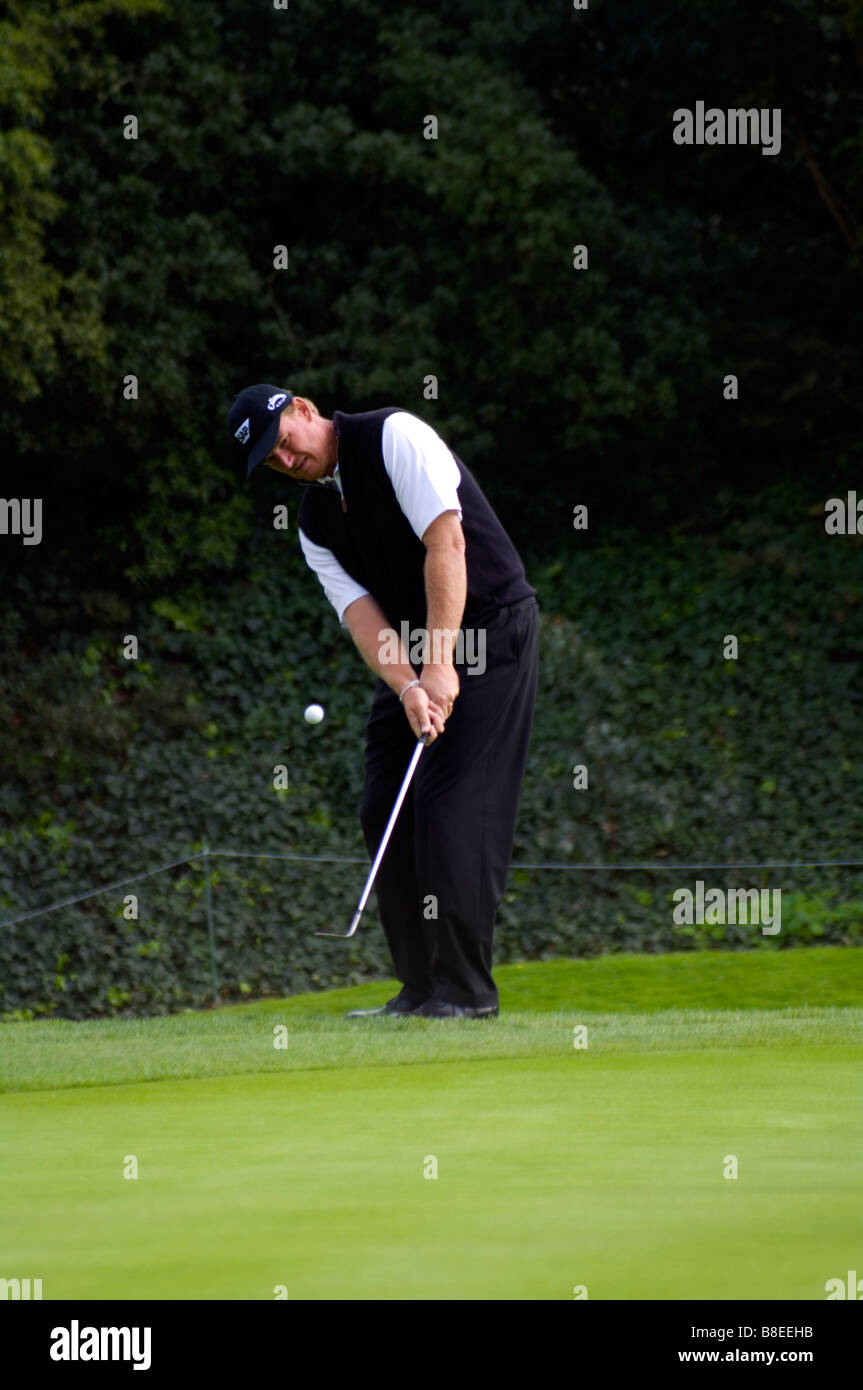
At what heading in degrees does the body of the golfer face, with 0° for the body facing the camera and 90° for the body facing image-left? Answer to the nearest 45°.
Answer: approximately 45°

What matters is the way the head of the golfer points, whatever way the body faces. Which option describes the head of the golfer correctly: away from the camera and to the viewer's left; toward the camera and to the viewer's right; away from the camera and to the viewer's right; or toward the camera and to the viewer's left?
toward the camera and to the viewer's left
